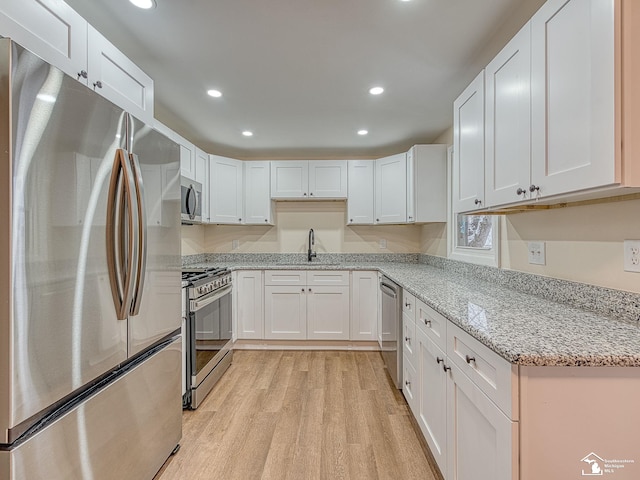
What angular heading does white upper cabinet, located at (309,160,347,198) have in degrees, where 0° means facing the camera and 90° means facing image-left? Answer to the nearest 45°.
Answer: approximately 0°

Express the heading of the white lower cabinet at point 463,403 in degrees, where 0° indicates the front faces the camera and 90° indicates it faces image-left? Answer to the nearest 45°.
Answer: approximately 45°

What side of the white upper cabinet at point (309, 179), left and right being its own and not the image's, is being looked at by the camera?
front

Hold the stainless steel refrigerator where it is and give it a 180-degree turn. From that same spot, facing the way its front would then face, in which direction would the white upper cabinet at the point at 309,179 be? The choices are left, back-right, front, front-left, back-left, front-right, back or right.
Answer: right

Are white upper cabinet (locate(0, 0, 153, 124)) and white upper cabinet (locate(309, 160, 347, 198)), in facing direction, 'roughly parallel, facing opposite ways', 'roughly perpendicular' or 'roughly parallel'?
roughly perpendicular

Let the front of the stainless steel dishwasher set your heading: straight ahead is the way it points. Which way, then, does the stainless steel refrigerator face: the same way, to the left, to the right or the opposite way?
the opposite way

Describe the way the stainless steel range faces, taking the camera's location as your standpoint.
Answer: facing the viewer and to the right of the viewer

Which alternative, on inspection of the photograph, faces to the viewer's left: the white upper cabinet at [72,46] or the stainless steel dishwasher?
the stainless steel dishwasher

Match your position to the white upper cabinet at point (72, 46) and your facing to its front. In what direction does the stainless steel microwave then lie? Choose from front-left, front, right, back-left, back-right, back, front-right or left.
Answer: left

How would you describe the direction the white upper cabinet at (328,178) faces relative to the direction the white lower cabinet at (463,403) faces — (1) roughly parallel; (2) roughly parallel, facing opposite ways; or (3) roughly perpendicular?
roughly perpendicular

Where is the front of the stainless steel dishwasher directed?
to the viewer's left

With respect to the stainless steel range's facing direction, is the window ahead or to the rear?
ahead

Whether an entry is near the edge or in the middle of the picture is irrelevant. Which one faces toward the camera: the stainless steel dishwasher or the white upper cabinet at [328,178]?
the white upper cabinet

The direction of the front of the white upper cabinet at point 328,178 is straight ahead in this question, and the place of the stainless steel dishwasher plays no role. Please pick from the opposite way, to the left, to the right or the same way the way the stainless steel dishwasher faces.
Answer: to the right

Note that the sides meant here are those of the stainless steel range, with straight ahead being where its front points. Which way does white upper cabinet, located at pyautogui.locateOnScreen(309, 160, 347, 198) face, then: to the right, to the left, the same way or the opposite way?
to the right

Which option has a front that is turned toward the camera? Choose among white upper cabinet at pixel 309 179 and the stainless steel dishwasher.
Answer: the white upper cabinet
